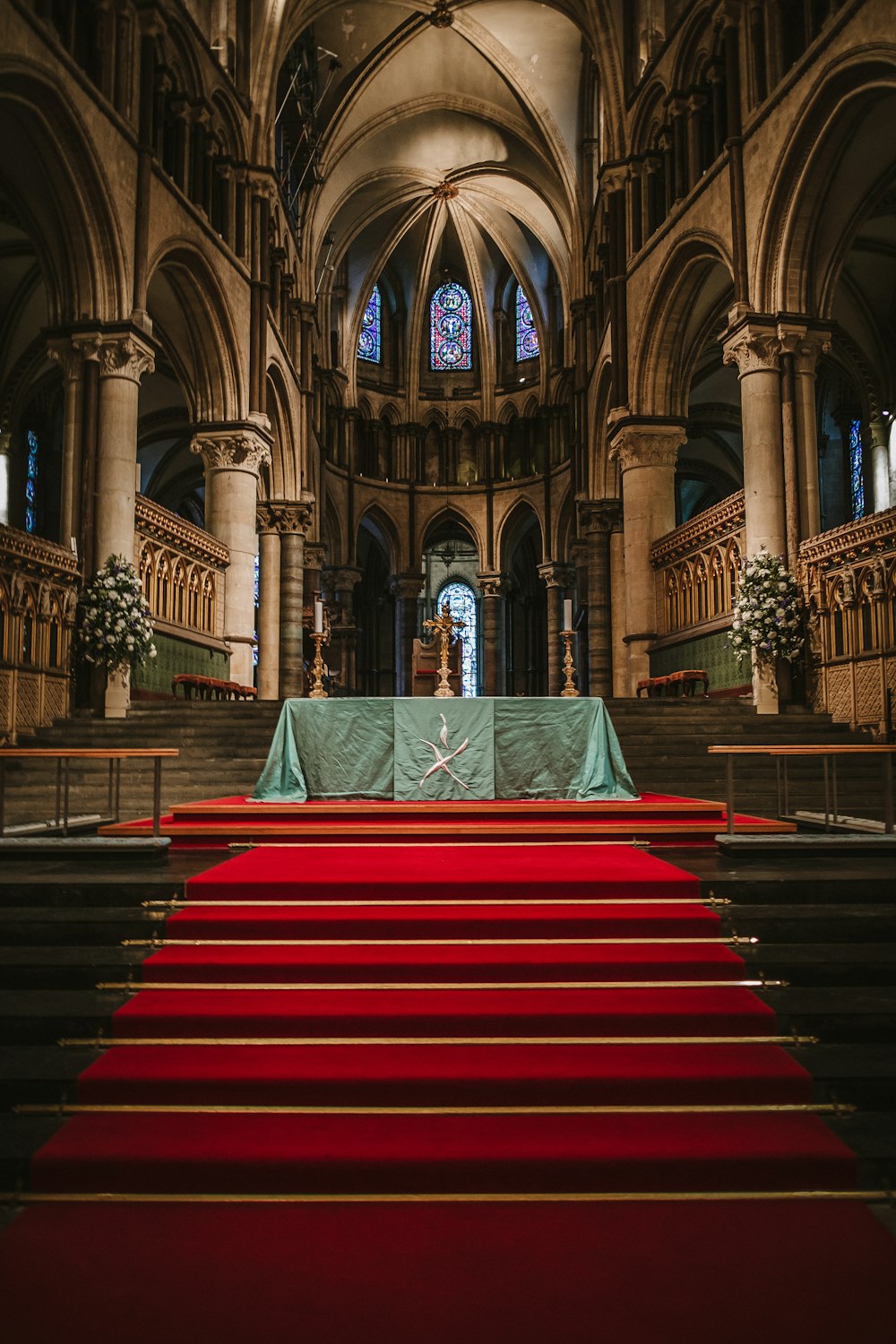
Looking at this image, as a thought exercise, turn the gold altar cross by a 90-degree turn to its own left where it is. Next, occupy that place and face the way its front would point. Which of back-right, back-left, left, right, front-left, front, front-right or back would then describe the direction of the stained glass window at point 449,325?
left

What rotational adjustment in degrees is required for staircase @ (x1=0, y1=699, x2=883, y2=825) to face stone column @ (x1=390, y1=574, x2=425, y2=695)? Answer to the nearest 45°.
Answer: approximately 180°

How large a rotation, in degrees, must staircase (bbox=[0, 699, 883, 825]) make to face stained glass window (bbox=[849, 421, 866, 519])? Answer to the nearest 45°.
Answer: approximately 135° to its left

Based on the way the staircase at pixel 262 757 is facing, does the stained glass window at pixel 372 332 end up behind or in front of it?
behind

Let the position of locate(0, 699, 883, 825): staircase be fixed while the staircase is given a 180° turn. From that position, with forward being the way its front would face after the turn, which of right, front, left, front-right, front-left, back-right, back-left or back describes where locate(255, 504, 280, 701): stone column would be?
front

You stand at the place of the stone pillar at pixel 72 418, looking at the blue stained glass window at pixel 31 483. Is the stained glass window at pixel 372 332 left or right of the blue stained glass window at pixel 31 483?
right

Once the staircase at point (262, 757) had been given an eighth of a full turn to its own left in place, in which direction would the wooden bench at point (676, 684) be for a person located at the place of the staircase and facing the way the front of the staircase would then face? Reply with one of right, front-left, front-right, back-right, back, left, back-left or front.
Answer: left

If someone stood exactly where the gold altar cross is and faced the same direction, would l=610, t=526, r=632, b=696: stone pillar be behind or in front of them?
behind

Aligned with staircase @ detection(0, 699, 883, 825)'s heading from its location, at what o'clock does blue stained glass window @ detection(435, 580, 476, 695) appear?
The blue stained glass window is roughly at 6 o'clock from the staircase.

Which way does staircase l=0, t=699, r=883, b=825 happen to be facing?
toward the camera

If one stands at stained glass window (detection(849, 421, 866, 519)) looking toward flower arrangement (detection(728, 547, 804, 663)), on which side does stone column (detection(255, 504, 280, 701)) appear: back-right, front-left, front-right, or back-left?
front-right

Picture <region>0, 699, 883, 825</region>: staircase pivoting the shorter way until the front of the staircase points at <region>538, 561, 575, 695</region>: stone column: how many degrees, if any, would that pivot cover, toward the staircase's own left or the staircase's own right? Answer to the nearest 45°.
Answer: approximately 180°

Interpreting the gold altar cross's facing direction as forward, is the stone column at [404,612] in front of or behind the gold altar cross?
behind

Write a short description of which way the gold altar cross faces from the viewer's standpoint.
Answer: facing the viewer

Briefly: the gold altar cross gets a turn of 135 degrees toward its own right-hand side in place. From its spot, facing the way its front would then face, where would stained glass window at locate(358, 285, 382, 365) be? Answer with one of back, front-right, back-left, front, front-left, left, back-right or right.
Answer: front-right
